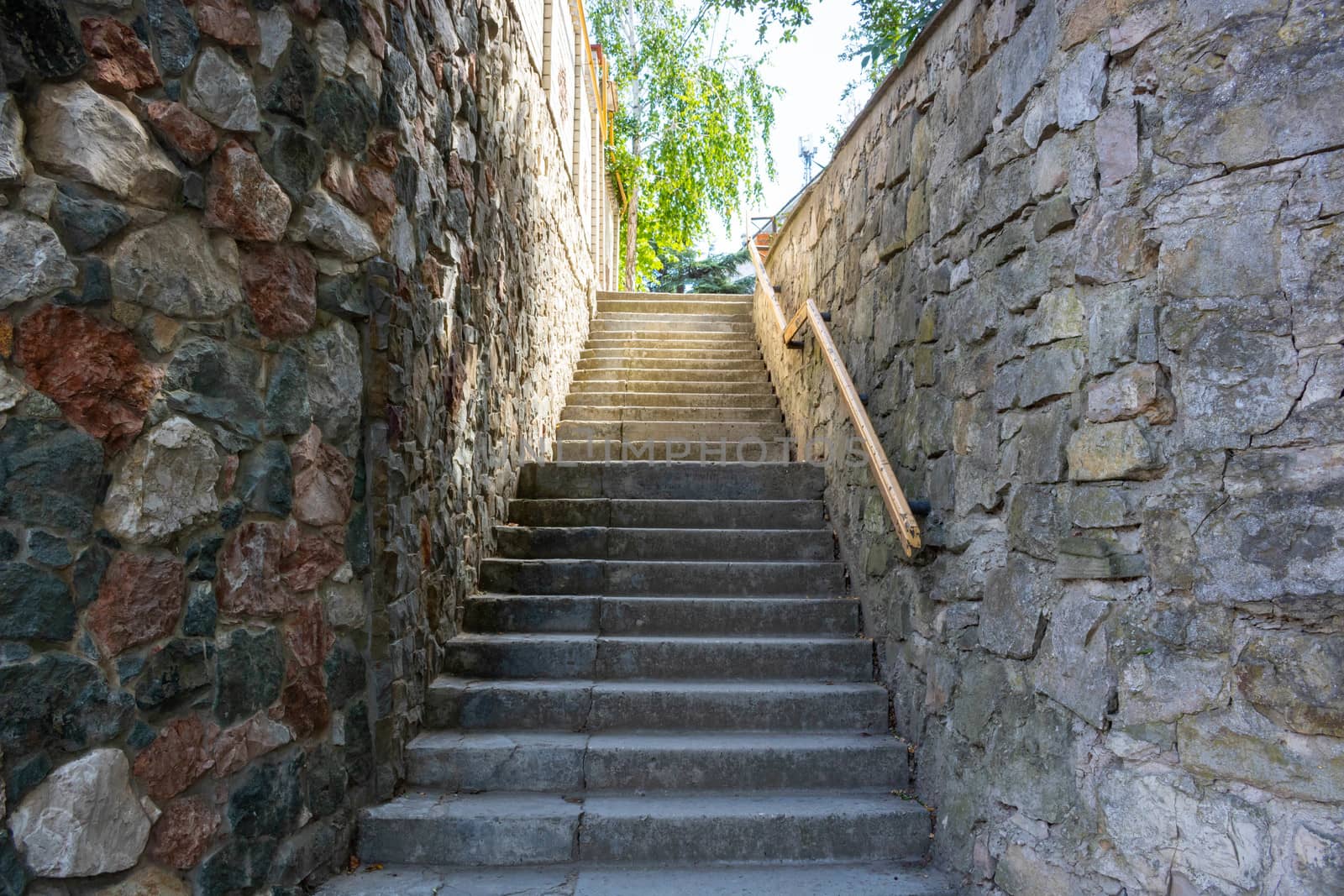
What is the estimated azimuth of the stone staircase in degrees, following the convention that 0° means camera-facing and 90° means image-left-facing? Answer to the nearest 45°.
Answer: approximately 0°
